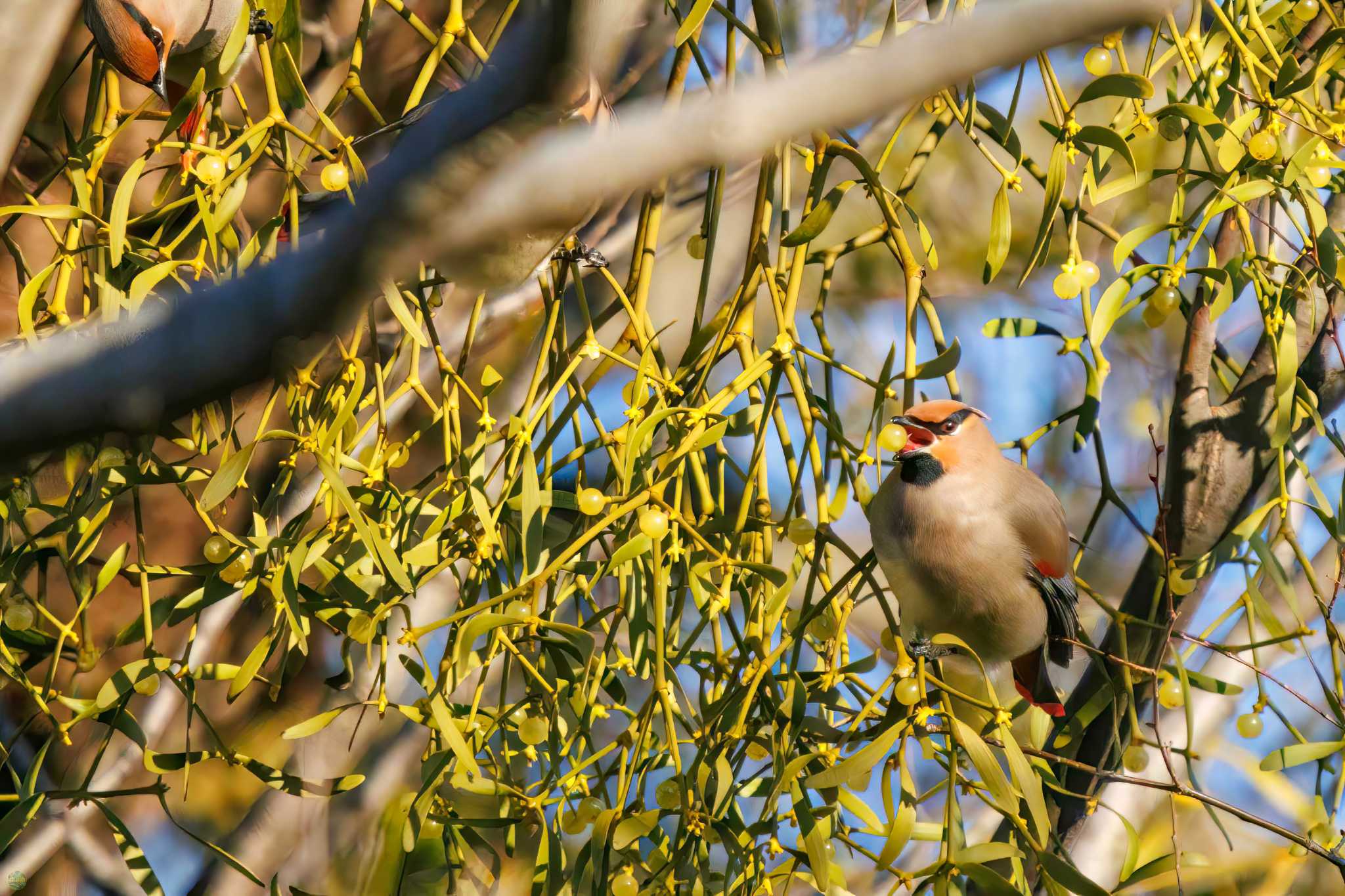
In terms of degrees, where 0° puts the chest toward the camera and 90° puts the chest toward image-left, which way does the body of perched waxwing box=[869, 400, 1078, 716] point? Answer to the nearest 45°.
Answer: approximately 45°

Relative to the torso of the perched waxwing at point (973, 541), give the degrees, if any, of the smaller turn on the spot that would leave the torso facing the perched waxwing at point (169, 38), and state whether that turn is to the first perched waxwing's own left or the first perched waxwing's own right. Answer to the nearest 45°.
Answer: approximately 45° to the first perched waxwing's own right

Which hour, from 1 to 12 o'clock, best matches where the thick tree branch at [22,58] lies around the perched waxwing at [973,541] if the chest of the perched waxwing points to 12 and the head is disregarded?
The thick tree branch is roughly at 1 o'clock from the perched waxwing.
